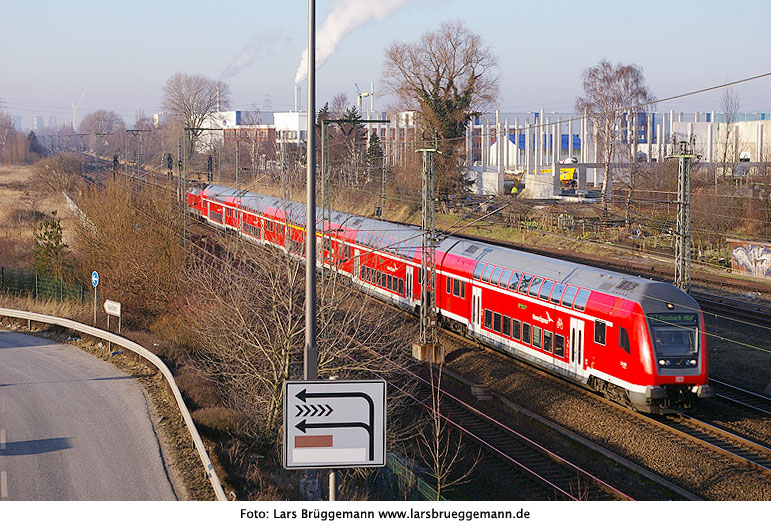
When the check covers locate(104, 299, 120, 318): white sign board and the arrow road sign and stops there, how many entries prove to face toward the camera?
2

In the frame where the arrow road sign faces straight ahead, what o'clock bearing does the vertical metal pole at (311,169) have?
The vertical metal pole is roughly at 6 o'clock from the arrow road sign.

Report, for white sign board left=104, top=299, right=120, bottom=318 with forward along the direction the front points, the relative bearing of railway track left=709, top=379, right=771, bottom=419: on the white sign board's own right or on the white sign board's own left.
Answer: on the white sign board's own left

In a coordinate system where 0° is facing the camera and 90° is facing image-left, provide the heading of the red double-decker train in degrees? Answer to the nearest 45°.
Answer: approximately 315°

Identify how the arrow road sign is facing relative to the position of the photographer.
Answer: facing the viewer

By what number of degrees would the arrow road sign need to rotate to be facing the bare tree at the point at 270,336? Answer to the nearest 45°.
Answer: approximately 180°

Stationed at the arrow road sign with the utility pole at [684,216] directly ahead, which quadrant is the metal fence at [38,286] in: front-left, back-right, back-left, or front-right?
front-left

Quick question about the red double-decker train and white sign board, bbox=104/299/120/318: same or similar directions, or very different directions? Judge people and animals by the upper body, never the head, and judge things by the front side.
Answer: same or similar directions

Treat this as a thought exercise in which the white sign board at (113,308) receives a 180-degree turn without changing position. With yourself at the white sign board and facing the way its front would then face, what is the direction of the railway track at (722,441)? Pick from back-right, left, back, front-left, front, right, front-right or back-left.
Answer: back-right

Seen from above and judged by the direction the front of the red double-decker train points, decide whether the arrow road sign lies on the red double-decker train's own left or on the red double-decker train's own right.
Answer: on the red double-decker train's own right

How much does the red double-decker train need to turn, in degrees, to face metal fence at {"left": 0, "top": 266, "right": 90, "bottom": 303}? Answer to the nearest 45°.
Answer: approximately 180°

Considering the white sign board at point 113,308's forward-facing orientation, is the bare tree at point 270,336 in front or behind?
in front

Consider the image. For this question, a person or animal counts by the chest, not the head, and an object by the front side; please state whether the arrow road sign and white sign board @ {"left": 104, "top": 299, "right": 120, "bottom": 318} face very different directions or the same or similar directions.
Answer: same or similar directions

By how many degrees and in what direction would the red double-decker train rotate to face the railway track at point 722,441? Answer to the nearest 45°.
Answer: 0° — it already faces it

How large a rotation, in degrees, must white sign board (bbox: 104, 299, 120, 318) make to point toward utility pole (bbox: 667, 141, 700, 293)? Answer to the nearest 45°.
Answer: approximately 90° to its left
